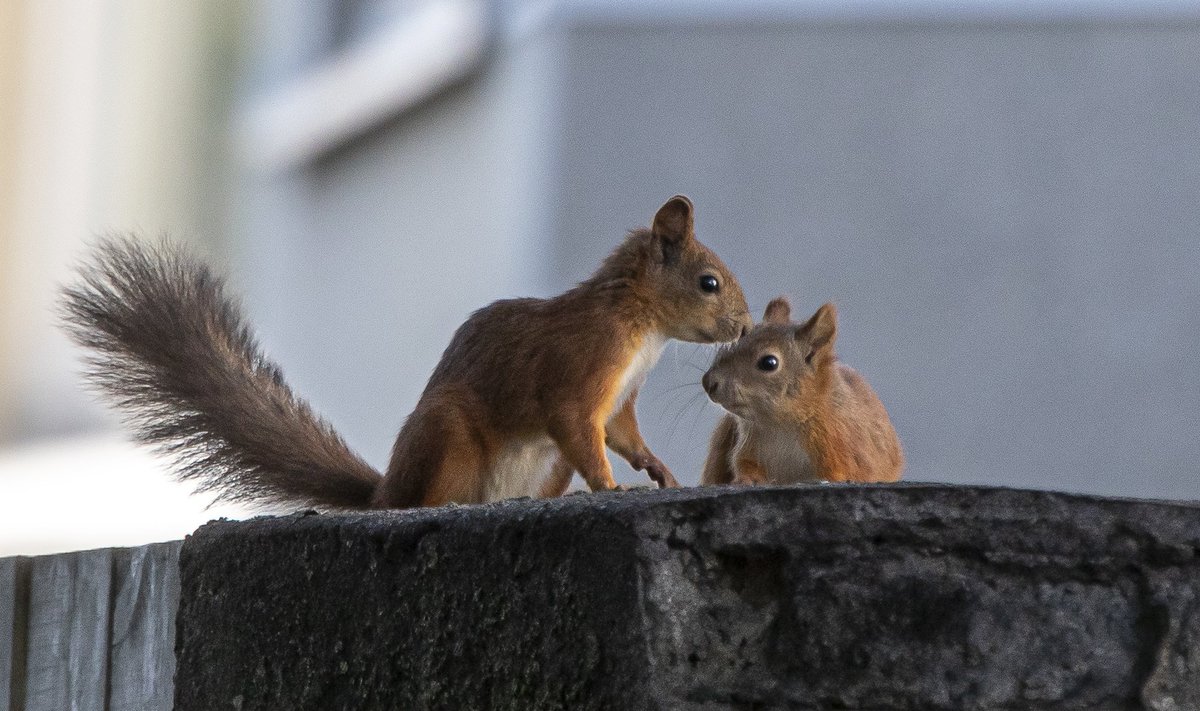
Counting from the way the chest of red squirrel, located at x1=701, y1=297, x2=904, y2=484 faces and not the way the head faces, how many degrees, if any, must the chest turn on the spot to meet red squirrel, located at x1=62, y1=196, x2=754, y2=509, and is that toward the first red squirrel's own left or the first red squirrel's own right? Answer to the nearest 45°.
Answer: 0° — it already faces it

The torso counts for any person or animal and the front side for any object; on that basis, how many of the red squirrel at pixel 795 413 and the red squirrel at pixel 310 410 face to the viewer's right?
1

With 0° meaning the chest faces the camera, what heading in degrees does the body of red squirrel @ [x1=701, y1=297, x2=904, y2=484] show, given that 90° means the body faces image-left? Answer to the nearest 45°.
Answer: approximately 45°

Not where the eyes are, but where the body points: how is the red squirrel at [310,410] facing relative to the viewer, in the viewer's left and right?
facing to the right of the viewer
